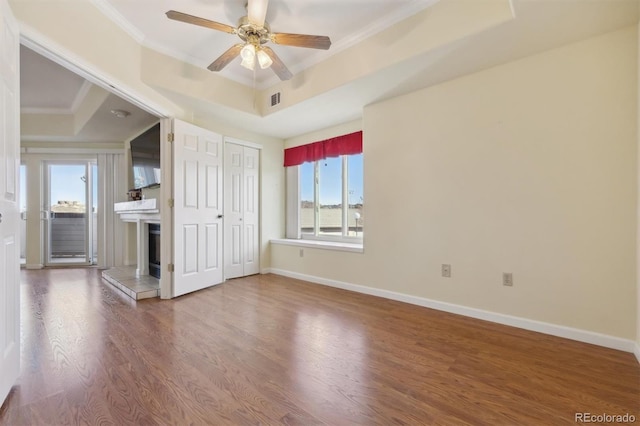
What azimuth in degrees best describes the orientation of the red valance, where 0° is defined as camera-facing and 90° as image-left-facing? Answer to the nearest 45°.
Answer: approximately 45°

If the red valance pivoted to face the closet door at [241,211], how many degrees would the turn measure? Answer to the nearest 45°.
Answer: approximately 45° to its right

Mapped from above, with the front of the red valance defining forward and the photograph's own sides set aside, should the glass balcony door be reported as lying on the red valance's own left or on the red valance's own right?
on the red valance's own right

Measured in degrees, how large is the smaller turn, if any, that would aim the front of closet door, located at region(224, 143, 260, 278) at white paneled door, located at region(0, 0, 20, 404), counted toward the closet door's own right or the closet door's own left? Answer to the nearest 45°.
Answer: approximately 90° to the closet door's own right

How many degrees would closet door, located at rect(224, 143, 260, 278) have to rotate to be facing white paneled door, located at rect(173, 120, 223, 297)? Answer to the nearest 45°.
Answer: approximately 90° to its right

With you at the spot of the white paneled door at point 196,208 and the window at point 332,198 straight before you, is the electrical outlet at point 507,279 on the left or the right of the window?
right

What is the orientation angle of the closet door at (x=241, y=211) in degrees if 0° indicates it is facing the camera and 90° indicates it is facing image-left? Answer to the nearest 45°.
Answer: approximately 315°
